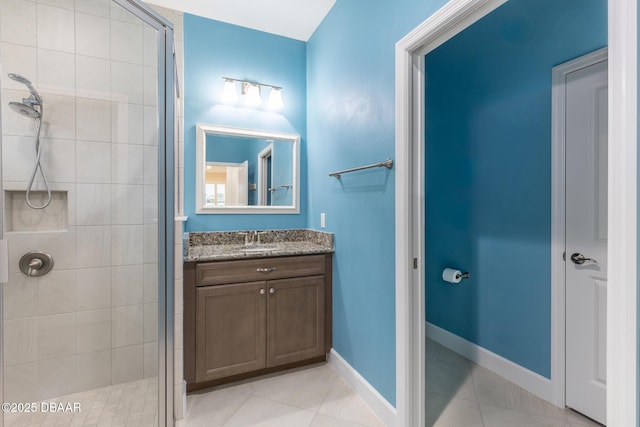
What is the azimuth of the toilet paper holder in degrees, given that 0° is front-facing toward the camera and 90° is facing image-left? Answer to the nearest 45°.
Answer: approximately 45°

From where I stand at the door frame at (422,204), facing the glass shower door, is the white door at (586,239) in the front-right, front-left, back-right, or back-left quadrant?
back-right

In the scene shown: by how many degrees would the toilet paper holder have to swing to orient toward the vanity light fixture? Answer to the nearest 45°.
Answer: approximately 45° to its right

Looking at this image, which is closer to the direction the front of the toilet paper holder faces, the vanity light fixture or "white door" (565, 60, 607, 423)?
the vanity light fixture

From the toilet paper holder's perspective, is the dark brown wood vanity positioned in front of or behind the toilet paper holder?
in front

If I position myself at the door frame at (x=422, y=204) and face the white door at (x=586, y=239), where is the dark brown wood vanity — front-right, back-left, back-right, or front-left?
back-left

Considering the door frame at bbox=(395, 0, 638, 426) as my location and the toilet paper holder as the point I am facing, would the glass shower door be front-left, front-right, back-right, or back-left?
back-left

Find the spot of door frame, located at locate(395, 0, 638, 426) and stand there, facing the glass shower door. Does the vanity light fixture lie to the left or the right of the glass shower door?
right

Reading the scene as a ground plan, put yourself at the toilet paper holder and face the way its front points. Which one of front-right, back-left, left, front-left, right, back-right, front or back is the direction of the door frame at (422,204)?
front-left

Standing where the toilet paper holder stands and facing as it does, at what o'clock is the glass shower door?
The glass shower door is roughly at 12 o'clock from the toilet paper holder.
